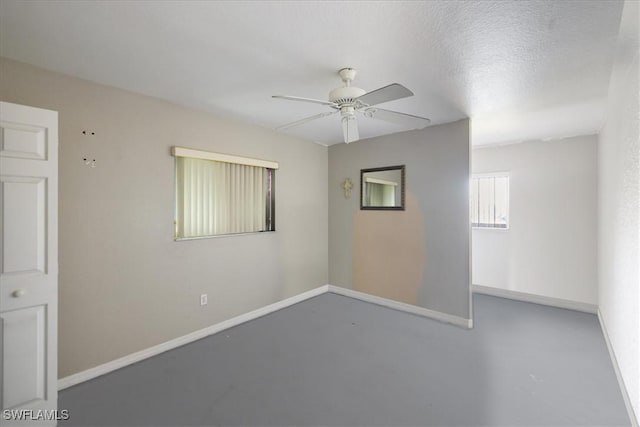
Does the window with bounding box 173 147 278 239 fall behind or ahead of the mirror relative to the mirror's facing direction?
ahead

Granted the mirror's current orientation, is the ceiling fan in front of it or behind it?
in front

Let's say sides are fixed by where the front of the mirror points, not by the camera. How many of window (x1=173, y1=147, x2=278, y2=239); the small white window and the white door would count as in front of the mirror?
2

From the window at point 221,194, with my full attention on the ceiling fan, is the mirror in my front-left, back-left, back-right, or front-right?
front-left

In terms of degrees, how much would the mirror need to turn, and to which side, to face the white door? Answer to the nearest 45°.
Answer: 0° — it already faces it

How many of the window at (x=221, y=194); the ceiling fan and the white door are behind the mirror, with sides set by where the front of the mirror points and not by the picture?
0

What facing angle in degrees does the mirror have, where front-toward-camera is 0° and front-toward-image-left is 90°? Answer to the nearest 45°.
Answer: approximately 45°

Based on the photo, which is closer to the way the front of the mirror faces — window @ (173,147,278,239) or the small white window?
the window

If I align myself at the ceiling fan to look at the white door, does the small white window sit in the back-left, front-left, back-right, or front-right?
back-right

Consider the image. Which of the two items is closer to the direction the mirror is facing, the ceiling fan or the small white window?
the ceiling fan

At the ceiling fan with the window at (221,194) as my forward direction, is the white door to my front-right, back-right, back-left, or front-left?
front-left

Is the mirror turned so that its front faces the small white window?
no
